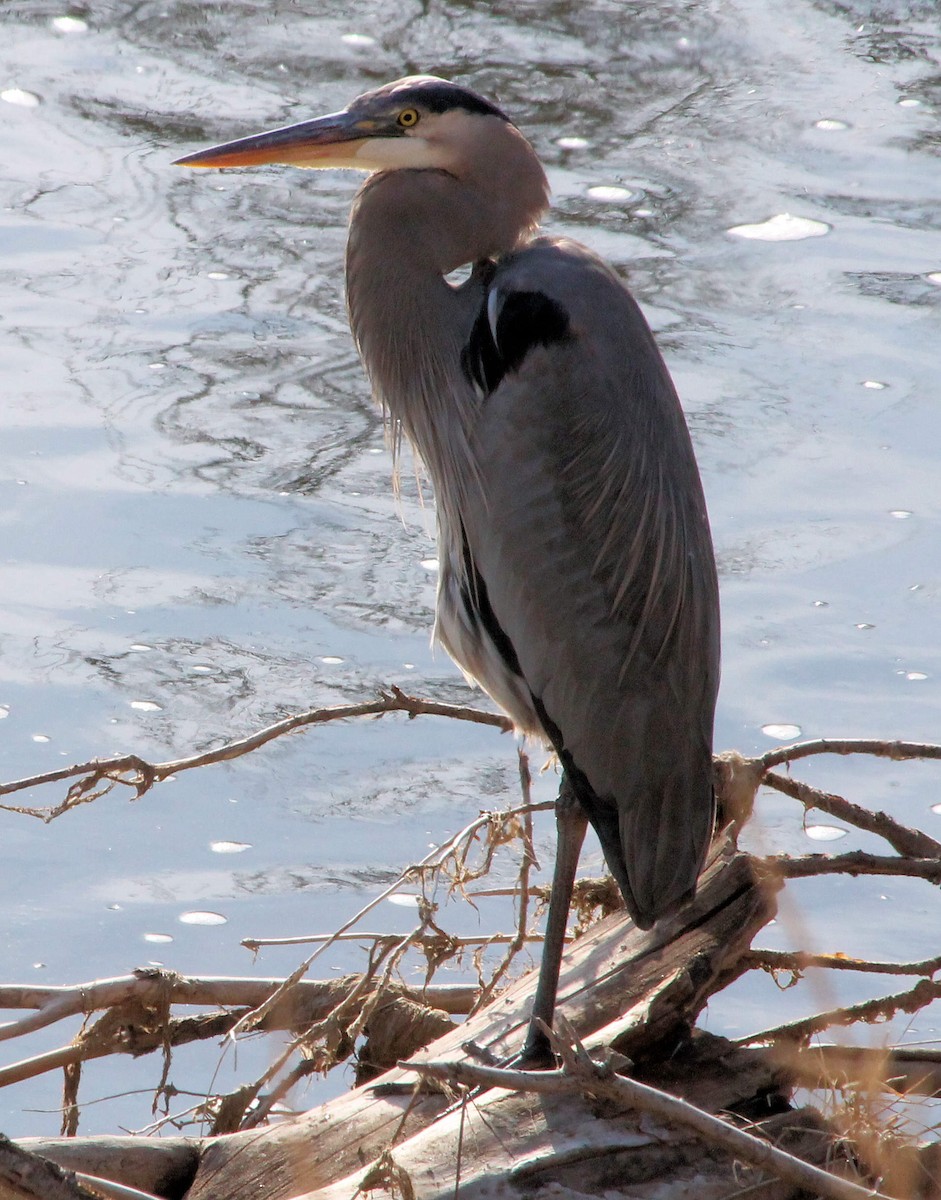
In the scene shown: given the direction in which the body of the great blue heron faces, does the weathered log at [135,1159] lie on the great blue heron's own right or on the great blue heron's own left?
on the great blue heron's own left

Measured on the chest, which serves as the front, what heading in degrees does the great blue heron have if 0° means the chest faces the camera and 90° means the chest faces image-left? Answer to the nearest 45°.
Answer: approximately 90°

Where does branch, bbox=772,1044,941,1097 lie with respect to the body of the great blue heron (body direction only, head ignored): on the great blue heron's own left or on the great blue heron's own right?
on the great blue heron's own left
